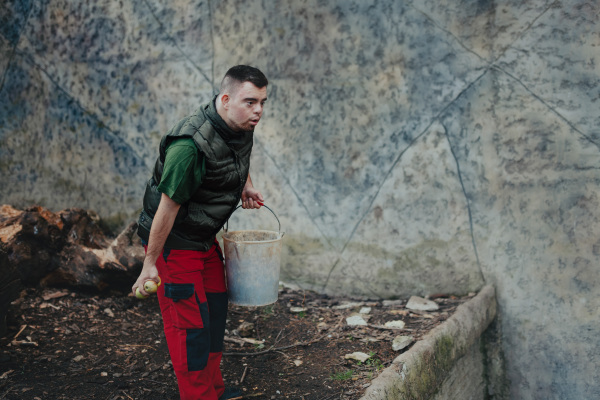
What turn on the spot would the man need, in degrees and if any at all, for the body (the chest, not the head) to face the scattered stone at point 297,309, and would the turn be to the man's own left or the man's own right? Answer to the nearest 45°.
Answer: approximately 90° to the man's own left

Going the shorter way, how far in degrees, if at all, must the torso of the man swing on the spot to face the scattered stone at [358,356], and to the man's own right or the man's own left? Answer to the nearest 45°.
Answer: approximately 90° to the man's own left

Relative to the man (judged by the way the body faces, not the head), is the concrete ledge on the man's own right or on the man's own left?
on the man's own left

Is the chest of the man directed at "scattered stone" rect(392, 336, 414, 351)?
no

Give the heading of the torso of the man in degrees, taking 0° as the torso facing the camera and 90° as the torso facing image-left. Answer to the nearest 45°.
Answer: approximately 315°

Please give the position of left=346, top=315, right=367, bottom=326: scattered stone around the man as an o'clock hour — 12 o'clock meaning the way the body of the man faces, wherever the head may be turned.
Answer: The scattered stone is roughly at 9 o'clock from the man.

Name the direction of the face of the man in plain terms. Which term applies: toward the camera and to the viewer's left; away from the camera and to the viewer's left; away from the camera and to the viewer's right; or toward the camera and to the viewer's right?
toward the camera and to the viewer's right

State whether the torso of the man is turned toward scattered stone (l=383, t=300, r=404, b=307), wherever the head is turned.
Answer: no

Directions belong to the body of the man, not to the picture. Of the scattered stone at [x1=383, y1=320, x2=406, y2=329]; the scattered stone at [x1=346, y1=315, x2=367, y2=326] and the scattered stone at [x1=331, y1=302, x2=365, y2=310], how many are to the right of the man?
0

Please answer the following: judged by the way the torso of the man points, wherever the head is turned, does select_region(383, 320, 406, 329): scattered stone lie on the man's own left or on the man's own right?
on the man's own left

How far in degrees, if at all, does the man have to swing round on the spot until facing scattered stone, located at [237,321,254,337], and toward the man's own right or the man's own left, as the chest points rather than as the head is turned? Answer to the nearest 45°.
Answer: approximately 135° to the man's own left

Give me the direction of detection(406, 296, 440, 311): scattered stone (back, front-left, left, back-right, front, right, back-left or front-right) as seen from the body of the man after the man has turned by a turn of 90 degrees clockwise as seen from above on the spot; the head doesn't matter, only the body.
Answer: back

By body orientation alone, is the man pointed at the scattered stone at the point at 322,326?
no
